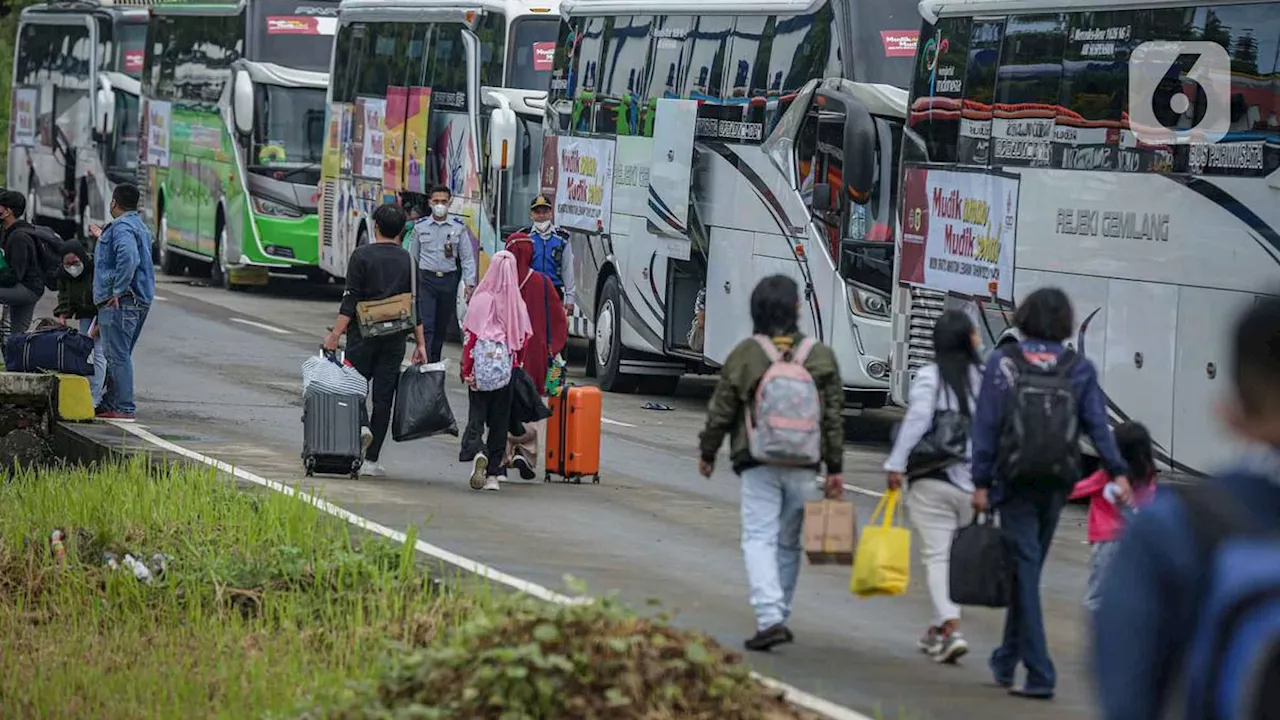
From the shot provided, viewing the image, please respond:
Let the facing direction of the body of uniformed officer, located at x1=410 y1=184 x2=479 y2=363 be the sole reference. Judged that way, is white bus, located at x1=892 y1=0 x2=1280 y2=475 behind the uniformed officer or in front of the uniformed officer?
in front

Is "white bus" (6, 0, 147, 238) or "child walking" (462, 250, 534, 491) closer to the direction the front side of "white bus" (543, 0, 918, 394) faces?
the child walking

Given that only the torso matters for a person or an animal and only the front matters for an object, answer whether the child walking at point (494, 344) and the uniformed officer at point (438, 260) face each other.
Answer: yes

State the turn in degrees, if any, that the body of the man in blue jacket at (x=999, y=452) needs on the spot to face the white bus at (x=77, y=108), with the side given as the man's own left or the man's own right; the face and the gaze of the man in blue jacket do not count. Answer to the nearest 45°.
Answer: approximately 45° to the man's own left

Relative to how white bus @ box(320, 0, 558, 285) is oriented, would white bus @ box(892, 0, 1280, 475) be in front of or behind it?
in front

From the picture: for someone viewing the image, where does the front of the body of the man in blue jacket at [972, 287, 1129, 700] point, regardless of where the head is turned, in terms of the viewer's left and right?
facing away from the viewer

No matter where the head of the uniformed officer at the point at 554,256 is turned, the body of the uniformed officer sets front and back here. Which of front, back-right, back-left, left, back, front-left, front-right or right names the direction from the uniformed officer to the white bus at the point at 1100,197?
front-left

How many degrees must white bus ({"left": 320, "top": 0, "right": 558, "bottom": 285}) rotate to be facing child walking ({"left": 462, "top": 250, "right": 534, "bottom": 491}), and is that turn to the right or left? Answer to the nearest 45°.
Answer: approximately 45° to its right

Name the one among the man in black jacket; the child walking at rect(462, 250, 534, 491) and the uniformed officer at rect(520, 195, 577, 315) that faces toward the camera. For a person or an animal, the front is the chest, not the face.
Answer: the uniformed officer

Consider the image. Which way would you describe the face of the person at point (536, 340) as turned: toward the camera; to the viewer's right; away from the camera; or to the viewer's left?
away from the camera

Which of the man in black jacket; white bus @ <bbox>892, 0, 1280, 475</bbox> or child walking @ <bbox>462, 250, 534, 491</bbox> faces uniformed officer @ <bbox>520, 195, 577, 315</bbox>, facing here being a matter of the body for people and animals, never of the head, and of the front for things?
the child walking

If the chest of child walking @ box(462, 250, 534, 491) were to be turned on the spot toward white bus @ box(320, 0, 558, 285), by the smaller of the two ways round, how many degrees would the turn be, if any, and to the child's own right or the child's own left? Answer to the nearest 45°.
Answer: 0° — they already face it

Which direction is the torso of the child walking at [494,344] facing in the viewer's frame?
away from the camera
